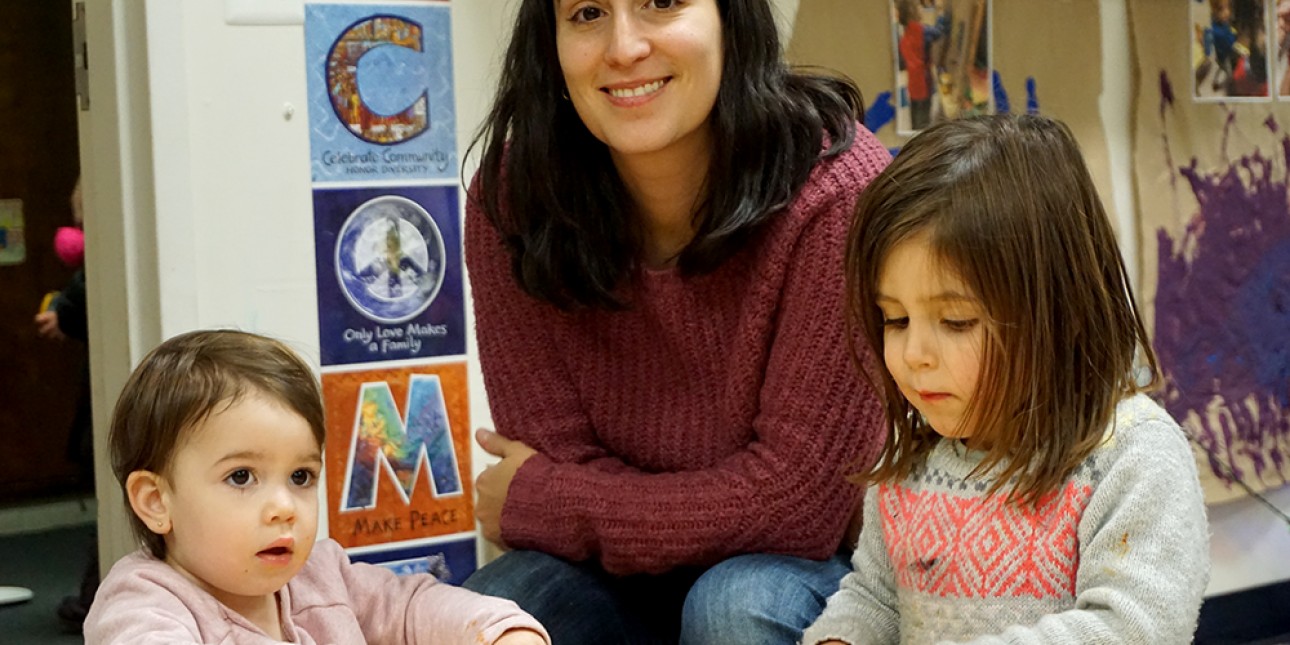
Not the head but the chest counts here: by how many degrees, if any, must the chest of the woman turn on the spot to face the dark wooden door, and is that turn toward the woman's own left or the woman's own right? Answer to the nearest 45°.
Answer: approximately 135° to the woman's own right

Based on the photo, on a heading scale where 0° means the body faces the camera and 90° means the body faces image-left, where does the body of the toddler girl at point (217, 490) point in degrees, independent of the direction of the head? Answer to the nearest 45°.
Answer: approximately 315°

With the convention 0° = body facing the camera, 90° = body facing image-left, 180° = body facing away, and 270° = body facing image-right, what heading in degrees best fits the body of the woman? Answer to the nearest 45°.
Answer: approximately 0°

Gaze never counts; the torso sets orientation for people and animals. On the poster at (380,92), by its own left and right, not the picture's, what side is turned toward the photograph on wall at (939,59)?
left

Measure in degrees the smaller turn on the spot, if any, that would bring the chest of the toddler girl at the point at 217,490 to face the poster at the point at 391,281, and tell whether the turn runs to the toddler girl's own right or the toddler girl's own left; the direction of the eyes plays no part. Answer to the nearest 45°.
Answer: approximately 135° to the toddler girl's own left

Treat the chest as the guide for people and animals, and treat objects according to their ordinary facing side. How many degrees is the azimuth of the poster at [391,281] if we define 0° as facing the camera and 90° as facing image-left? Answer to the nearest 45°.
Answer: approximately 0°

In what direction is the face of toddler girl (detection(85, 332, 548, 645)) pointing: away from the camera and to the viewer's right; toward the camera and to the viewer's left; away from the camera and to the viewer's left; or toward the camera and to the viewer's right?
toward the camera and to the viewer's right

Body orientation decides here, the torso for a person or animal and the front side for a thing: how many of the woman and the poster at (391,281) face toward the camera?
2
